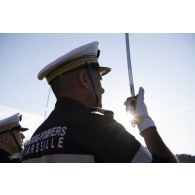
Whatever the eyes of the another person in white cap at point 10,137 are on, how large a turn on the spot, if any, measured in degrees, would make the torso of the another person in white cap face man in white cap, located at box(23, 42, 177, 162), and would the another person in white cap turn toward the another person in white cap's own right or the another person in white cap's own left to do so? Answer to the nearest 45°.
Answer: approximately 90° to the another person in white cap's own right

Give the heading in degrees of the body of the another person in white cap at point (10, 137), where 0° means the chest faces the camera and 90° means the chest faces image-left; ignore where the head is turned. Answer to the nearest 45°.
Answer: approximately 270°

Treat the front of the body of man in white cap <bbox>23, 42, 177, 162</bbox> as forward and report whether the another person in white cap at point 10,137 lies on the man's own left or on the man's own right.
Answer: on the man's own left

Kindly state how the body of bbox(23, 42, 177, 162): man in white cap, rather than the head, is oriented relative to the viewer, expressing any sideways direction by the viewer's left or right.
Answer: facing away from the viewer and to the right of the viewer

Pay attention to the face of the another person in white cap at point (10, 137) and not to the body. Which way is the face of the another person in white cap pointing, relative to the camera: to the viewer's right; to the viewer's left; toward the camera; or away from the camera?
to the viewer's right
